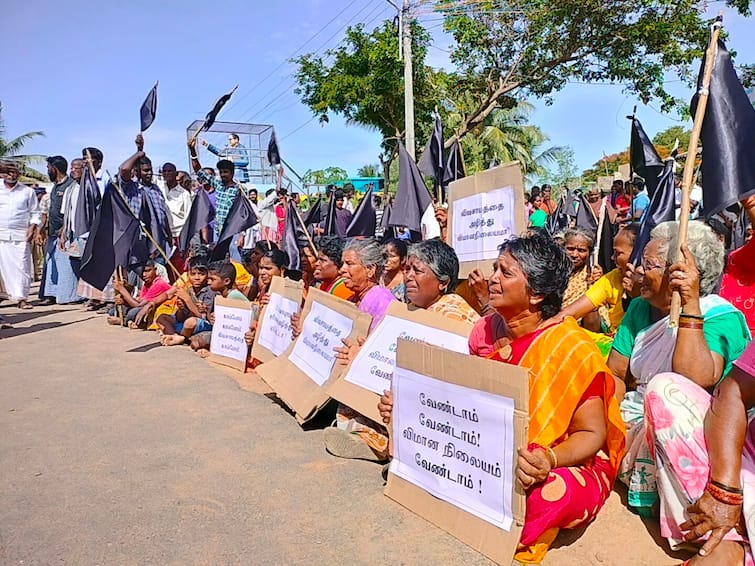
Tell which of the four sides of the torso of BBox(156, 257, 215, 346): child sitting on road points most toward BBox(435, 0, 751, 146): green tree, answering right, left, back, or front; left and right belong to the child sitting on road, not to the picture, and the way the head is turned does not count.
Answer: back

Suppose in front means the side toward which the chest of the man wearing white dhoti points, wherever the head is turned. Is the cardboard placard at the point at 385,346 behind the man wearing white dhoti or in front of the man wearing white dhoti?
in front

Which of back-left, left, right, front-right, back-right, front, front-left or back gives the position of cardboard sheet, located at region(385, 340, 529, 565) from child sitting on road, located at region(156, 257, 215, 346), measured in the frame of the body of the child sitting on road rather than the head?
front-left

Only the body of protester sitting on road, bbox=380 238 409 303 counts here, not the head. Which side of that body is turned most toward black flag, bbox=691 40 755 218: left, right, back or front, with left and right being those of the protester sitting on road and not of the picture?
left

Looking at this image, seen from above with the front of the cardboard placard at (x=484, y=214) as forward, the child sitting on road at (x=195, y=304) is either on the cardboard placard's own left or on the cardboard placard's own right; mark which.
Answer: on the cardboard placard's own right

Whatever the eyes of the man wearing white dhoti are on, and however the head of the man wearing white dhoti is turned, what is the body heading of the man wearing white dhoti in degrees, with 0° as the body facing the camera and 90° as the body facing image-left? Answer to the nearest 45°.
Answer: approximately 0°

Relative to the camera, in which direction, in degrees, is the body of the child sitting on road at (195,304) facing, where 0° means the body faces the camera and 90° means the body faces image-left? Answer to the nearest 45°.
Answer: approximately 45°

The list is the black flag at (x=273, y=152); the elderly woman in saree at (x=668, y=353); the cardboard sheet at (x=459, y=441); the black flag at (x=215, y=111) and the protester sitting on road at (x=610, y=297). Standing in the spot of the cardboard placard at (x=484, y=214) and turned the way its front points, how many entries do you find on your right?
2

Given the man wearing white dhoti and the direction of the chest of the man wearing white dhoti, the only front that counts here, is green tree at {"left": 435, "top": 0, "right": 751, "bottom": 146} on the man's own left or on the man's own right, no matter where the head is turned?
on the man's own left

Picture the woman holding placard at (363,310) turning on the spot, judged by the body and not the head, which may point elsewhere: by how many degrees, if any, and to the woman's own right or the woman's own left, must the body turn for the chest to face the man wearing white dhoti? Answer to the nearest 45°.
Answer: approximately 45° to the woman's own right

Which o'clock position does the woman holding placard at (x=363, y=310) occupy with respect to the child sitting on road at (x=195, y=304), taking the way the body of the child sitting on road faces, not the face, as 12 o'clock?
The woman holding placard is roughly at 10 o'clock from the child sitting on road.

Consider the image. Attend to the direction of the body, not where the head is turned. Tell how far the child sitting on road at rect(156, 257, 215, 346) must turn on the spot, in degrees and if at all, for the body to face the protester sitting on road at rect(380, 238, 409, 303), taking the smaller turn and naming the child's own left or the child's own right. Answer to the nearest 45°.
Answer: approximately 90° to the child's own left
